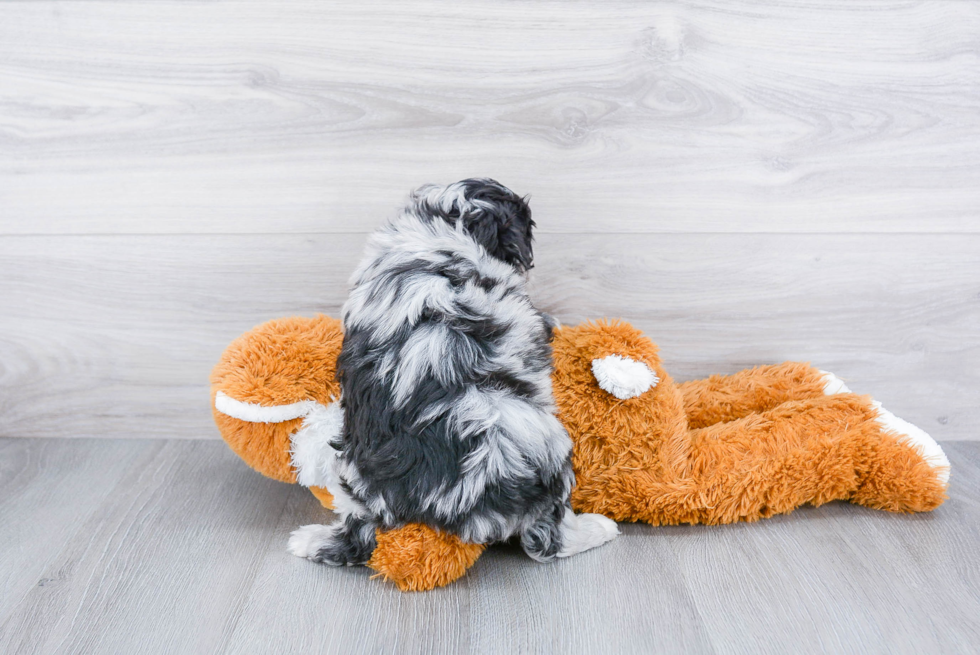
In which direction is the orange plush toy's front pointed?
to the viewer's left

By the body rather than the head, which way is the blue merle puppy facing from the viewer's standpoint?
away from the camera
